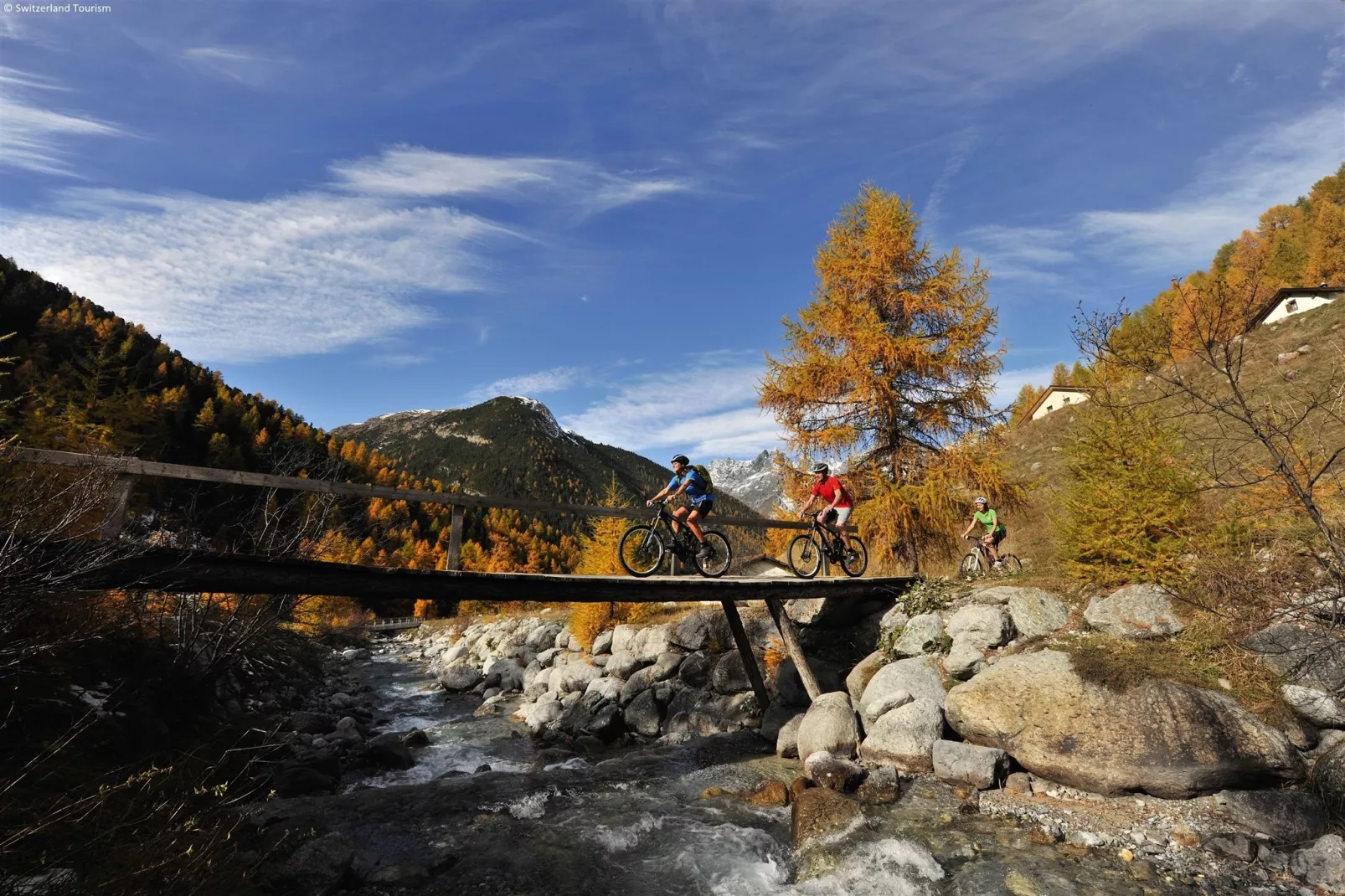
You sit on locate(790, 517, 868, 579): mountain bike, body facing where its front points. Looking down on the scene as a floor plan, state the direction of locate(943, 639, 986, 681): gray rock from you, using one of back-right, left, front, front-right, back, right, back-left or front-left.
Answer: left

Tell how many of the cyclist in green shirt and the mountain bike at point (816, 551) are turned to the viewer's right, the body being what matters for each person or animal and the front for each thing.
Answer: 0

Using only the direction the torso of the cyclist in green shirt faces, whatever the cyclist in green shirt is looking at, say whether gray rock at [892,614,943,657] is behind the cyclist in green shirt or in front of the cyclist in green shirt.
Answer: in front

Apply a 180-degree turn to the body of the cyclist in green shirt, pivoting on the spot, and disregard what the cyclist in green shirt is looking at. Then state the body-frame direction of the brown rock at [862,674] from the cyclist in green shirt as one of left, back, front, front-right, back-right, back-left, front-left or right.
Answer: back

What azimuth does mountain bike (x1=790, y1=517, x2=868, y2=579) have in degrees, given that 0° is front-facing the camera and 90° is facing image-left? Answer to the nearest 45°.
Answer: approximately 45°

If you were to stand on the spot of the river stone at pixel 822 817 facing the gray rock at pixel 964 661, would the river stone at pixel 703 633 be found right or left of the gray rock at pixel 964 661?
left

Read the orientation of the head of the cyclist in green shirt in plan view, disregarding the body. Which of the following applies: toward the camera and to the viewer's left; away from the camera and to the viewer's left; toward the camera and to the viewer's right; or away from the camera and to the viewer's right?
toward the camera and to the viewer's left

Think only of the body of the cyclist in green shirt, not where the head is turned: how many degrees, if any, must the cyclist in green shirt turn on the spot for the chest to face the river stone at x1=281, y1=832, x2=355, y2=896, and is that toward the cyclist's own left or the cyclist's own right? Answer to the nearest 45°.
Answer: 0° — they already face it

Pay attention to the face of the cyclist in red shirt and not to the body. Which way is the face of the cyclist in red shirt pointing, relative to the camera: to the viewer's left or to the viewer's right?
to the viewer's left

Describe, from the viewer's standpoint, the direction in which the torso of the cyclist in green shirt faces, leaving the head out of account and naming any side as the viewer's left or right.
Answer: facing the viewer and to the left of the viewer

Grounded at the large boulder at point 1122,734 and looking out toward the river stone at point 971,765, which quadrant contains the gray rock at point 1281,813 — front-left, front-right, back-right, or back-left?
back-left

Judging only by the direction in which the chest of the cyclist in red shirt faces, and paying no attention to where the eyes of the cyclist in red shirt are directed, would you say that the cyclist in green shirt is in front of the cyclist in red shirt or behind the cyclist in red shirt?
behind
